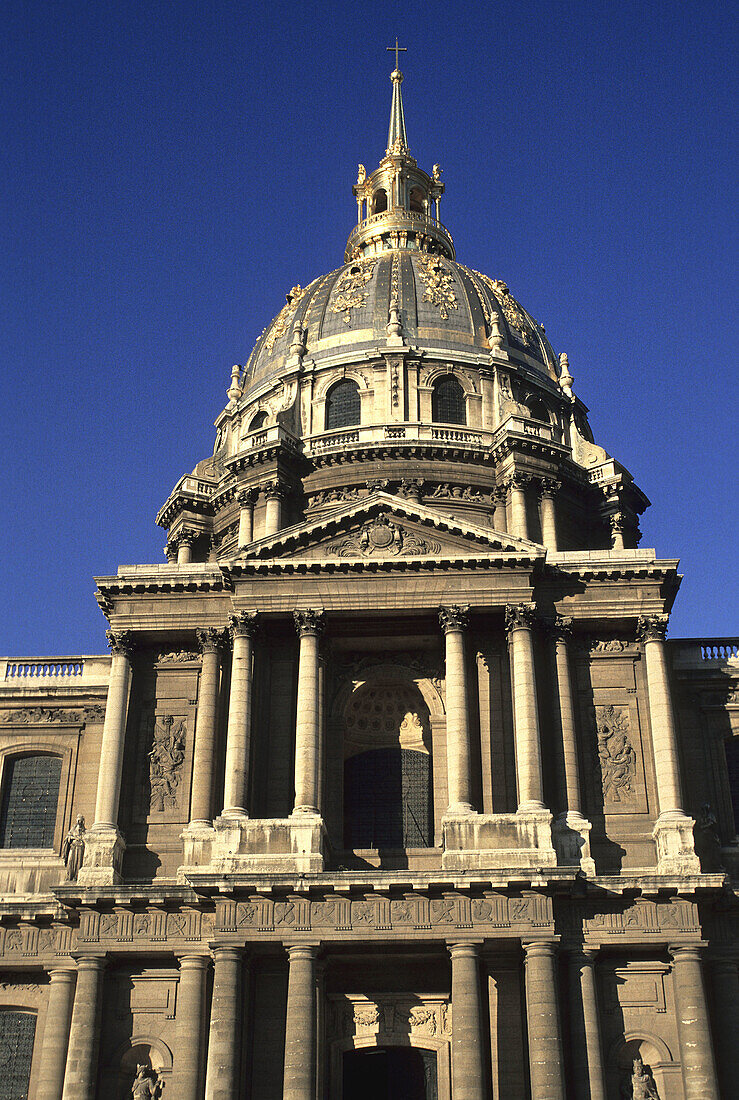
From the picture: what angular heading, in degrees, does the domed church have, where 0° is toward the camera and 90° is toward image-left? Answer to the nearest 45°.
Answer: approximately 0°
